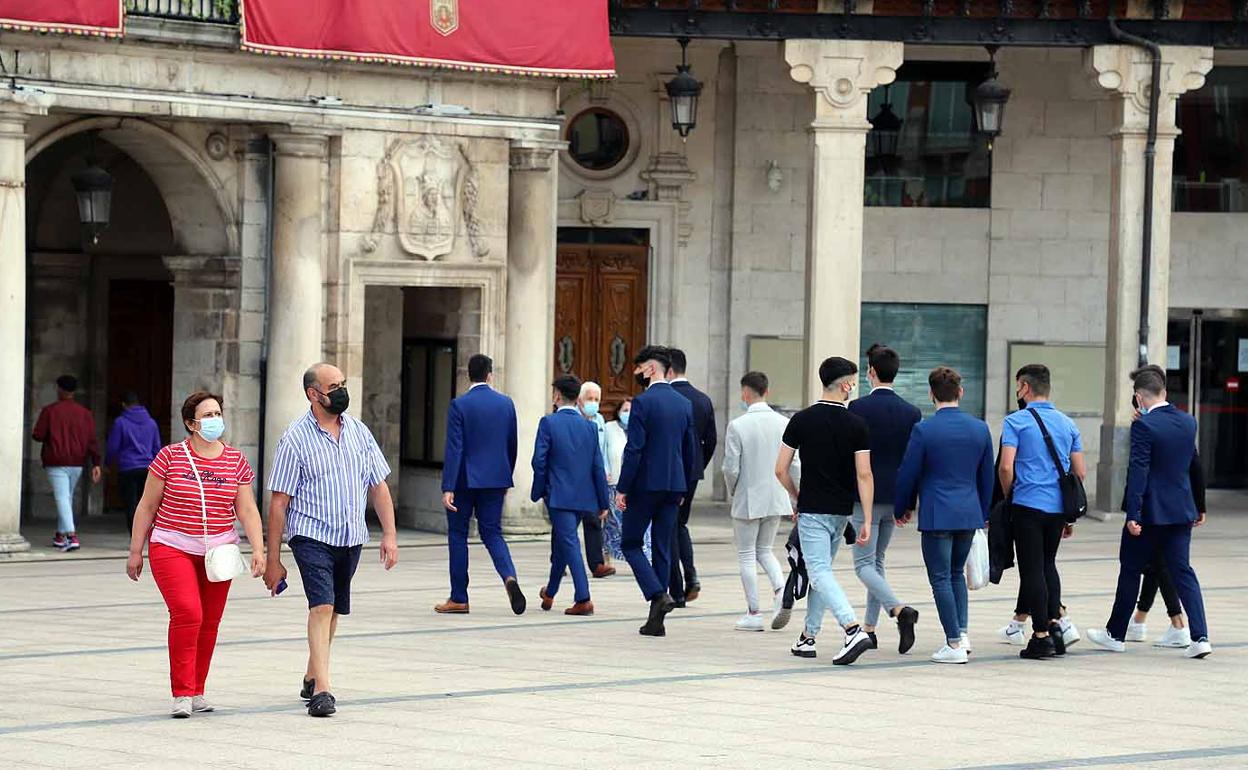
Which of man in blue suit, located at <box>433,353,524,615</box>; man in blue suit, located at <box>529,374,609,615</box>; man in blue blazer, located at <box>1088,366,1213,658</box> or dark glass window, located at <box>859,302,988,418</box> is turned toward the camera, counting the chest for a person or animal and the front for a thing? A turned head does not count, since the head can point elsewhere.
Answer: the dark glass window

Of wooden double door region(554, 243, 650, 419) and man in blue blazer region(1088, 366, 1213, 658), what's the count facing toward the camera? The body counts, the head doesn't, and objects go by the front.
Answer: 1

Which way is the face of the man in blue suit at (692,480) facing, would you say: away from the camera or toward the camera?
away from the camera

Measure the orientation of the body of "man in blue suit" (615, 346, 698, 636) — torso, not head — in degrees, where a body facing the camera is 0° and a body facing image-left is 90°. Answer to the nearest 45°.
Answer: approximately 135°

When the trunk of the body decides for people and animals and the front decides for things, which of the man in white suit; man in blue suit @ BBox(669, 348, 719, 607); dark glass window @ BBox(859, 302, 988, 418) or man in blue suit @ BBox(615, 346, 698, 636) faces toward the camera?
the dark glass window

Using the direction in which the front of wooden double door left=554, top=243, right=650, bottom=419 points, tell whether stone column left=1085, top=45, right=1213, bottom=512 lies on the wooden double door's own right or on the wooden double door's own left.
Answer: on the wooden double door's own left

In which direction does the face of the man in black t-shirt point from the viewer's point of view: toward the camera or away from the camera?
away from the camera

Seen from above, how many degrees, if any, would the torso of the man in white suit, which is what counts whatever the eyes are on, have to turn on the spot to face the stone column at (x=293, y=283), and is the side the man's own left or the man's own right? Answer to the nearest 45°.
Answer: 0° — they already face it

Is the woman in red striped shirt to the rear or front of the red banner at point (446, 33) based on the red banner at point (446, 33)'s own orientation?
to the front

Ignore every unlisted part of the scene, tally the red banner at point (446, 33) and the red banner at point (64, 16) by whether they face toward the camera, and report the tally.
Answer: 2

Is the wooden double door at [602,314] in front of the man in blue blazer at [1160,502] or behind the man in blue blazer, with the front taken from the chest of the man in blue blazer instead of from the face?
in front

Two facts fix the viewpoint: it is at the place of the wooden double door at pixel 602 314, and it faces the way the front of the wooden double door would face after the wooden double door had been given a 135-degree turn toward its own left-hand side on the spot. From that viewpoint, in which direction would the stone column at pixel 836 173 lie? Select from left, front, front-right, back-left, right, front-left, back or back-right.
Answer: right
